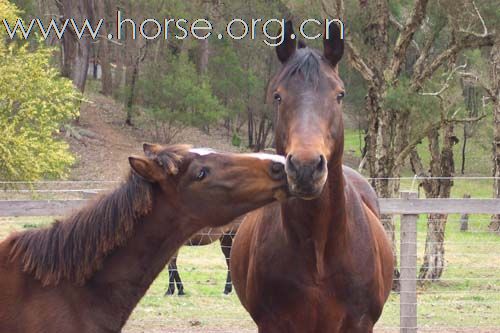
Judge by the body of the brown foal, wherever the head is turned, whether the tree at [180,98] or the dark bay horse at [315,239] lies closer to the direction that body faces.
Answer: the dark bay horse

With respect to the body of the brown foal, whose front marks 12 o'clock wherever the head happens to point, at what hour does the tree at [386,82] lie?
The tree is roughly at 10 o'clock from the brown foal.

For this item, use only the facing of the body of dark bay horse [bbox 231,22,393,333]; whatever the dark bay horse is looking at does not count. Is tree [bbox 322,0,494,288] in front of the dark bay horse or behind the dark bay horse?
behind

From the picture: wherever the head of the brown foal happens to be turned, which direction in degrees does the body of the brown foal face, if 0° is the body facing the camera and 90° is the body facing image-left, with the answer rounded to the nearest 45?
approximately 270°

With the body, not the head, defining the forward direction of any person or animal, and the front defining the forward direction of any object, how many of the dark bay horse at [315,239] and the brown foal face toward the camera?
1

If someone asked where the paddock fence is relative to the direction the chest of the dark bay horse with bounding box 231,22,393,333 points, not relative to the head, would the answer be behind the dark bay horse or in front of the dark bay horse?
behind

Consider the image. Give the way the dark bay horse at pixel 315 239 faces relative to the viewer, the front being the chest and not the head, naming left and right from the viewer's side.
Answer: facing the viewer

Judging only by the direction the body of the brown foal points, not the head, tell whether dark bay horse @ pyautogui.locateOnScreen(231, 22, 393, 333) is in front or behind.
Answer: in front

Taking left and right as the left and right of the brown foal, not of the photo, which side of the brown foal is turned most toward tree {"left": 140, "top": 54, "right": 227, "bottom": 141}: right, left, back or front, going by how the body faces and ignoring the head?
left

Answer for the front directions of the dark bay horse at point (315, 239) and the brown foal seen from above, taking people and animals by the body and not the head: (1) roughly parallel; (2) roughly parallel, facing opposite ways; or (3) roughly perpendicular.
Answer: roughly perpendicular
